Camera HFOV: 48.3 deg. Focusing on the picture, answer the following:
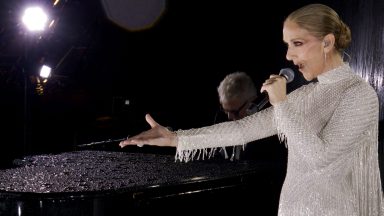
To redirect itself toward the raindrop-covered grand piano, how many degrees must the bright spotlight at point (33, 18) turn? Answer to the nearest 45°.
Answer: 0° — it already faces it

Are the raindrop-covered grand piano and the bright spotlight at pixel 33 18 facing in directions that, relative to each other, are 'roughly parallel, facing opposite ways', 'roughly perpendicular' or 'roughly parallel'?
roughly perpendicular

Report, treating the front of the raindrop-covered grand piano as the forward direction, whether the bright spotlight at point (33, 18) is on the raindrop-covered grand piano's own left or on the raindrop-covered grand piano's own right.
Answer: on the raindrop-covered grand piano's own left

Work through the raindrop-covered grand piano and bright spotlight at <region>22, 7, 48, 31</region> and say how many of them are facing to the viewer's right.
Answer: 1

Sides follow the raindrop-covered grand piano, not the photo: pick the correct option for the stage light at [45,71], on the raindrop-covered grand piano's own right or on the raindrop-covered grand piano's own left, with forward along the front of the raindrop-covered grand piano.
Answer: on the raindrop-covered grand piano's own left

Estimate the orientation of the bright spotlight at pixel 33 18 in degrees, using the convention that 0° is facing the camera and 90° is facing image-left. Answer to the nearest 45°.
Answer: approximately 0°

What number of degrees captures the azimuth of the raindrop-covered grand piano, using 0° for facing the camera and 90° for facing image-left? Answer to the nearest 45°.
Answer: approximately 270°
